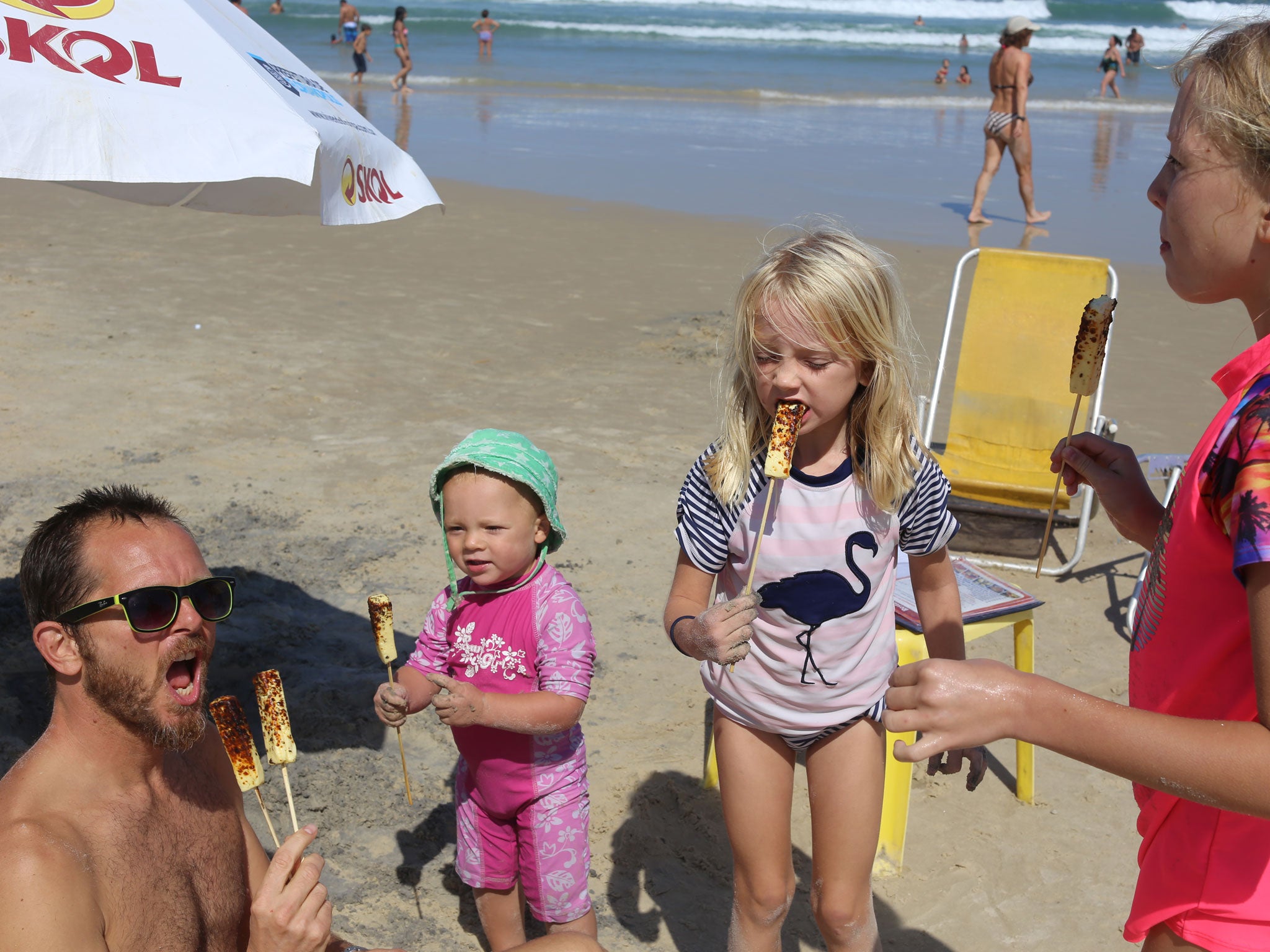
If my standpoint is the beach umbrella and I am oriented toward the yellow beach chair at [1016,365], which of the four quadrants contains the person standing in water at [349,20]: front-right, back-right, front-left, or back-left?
front-left

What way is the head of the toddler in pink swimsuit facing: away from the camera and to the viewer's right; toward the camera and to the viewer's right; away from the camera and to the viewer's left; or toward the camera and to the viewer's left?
toward the camera and to the viewer's left

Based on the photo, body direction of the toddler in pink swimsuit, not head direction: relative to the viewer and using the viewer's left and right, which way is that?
facing the viewer and to the left of the viewer

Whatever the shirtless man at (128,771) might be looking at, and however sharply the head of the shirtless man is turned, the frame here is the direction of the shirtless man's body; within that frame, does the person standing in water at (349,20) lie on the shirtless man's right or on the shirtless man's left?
on the shirtless man's left
